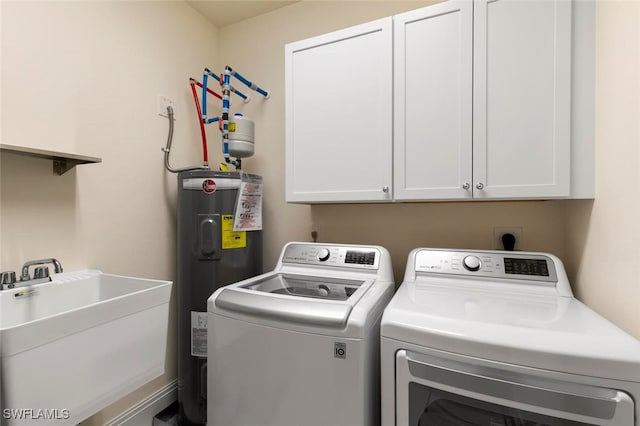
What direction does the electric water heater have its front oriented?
toward the camera

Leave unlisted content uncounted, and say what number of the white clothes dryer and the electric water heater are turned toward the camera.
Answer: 2

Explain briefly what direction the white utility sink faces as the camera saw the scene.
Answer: facing the viewer and to the right of the viewer

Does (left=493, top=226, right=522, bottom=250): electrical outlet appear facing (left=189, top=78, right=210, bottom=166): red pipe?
no

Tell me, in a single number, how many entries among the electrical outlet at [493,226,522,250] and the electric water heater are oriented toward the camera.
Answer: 2

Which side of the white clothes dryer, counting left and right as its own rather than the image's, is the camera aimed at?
front

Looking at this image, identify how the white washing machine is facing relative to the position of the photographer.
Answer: facing the viewer and to the left of the viewer

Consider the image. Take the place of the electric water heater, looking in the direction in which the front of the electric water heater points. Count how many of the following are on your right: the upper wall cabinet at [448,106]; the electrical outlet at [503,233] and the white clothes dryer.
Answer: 0

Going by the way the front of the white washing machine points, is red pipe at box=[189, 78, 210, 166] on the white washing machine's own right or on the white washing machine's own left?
on the white washing machine's own right

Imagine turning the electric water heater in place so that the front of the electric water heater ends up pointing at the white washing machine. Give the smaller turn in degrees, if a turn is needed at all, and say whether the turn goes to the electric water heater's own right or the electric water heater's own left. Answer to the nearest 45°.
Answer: approximately 45° to the electric water heater's own left

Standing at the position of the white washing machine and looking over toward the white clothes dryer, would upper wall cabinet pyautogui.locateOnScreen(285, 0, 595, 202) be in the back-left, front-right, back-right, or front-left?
front-left

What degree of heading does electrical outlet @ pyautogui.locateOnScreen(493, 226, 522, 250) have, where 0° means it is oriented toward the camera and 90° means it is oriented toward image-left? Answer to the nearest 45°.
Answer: approximately 0°

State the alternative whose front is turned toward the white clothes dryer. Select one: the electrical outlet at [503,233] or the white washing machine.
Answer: the electrical outlet

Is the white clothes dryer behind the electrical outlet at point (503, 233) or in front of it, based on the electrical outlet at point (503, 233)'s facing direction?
in front
